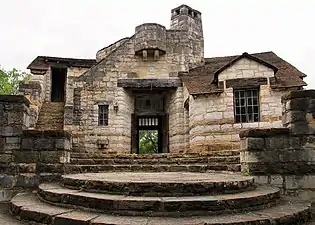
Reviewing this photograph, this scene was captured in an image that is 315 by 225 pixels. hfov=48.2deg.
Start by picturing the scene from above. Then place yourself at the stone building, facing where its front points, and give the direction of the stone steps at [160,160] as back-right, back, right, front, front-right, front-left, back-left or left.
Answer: front

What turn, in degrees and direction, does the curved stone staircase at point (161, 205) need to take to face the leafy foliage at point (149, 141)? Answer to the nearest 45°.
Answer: approximately 180°

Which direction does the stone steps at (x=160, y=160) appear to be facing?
toward the camera

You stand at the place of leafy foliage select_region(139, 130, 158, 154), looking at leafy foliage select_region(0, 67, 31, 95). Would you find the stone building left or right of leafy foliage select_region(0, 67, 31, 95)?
left

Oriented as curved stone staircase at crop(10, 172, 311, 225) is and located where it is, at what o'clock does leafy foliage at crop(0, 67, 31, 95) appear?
The leafy foliage is roughly at 5 o'clock from the curved stone staircase.

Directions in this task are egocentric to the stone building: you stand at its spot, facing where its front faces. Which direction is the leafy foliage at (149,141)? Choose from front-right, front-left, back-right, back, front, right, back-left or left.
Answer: back

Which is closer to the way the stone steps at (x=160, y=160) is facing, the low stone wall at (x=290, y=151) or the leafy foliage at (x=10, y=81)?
the low stone wall

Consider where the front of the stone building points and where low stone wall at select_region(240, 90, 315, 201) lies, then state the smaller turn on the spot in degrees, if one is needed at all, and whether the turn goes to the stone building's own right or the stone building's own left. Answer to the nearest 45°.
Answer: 0° — it already faces it

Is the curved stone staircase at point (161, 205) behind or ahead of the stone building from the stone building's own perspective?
ahead

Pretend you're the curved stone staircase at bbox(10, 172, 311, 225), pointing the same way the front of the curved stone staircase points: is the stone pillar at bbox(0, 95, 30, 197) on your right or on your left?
on your right

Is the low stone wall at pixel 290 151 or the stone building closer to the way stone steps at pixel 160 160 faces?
the low stone wall

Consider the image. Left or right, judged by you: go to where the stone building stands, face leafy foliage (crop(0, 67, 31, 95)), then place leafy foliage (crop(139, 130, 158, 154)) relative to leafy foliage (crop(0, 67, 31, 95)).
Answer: right

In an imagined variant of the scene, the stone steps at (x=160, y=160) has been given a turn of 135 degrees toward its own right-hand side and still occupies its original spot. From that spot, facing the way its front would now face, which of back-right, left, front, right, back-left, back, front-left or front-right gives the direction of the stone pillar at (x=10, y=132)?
left

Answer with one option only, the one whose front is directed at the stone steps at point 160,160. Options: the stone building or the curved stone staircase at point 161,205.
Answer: the stone building

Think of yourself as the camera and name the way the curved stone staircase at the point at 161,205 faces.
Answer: facing the viewer

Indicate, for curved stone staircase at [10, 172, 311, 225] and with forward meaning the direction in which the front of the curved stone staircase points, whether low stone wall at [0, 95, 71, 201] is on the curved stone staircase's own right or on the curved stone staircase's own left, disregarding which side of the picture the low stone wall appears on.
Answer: on the curved stone staircase's own right

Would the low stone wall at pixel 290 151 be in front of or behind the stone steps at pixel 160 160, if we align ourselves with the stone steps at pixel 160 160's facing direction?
in front

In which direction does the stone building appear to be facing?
toward the camera
